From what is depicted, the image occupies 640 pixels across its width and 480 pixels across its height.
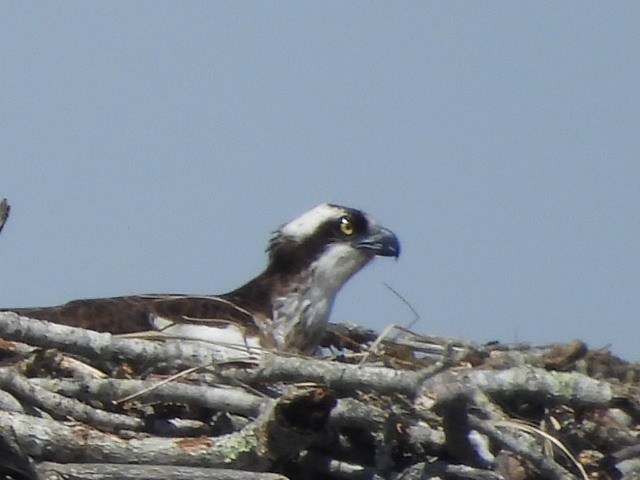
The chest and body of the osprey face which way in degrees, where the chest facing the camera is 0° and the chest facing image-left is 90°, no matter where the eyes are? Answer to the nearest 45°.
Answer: approximately 270°
